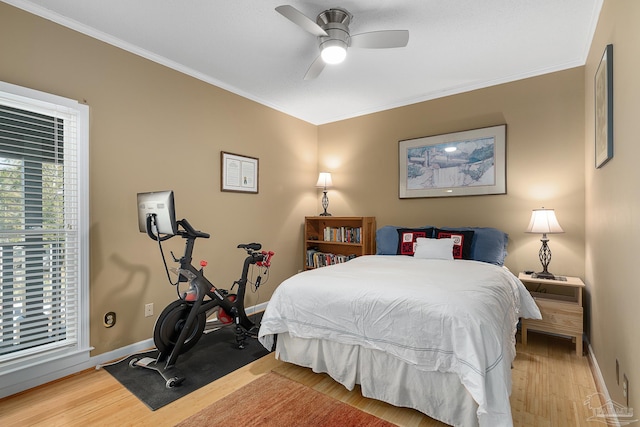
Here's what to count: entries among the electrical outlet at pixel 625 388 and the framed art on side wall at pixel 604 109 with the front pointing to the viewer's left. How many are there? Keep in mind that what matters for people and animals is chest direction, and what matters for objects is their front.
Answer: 2

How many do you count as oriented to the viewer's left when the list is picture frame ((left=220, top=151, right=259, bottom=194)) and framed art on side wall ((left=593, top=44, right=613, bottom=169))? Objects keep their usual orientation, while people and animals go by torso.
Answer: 1

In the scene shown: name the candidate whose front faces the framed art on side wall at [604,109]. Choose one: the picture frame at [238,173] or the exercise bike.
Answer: the picture frame

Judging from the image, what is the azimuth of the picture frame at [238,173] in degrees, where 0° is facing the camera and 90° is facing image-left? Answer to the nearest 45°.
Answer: approximately 315°

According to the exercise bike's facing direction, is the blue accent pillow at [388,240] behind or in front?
behind

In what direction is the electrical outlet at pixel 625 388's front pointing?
to the viewer's left

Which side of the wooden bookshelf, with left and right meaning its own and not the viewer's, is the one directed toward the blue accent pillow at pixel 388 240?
left

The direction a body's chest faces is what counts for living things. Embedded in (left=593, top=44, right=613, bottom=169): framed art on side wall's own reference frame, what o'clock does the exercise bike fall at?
The exercise bike is roughly at 11 o'clock from the framed art on side wall.

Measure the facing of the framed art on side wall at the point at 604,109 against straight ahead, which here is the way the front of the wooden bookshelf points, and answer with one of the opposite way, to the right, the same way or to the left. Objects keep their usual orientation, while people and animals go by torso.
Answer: to the right

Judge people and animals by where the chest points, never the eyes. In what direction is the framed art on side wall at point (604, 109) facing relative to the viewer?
to the viewer's left

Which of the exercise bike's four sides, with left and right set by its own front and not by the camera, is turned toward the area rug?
left

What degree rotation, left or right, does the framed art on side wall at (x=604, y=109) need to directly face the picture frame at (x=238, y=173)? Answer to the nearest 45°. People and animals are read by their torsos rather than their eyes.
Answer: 0° — it already faces it
